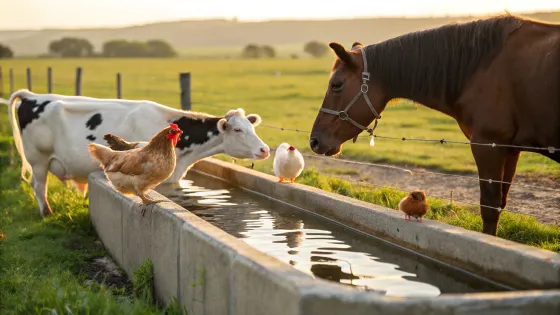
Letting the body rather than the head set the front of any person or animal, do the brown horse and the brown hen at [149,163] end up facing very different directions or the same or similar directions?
very different directions

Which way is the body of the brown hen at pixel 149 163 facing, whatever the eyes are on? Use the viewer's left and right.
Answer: facing to the right of the viewer

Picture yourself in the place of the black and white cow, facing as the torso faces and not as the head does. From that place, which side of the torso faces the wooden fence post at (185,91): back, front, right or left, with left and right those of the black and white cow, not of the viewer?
left

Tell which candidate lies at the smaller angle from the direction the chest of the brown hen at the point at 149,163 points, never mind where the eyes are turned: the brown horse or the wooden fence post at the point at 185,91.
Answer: the brown horse

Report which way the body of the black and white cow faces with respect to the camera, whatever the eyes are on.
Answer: to the viewer's right

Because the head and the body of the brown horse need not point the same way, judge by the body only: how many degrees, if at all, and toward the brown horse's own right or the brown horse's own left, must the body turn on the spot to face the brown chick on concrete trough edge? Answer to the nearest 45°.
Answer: approximately 45° to the brown horse's own left

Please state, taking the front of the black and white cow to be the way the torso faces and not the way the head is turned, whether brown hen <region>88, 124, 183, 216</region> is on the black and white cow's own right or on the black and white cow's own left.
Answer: on the black and white cow's own right

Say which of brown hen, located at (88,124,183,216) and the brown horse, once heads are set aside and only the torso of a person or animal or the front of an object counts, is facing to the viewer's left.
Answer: the brown horse

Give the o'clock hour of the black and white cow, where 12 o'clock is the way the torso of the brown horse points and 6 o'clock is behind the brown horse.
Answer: The black and white cow is roughly at 1 o'clock from the brown horse.

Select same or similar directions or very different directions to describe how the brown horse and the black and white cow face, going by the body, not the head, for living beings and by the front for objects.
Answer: very different directions

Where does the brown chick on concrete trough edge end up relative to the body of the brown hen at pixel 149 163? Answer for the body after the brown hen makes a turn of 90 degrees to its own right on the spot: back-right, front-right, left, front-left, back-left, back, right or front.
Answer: front-left

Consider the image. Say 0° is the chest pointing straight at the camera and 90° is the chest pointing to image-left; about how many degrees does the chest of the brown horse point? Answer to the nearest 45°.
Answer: approximately 90°
